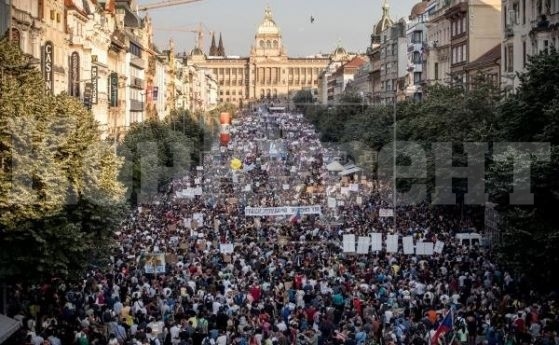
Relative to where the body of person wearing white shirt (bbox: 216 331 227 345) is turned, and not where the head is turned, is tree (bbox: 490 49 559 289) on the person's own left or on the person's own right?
on the person's own right

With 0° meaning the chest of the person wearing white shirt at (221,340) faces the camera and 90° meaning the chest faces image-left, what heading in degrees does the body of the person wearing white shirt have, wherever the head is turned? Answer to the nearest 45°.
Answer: approximately 180°

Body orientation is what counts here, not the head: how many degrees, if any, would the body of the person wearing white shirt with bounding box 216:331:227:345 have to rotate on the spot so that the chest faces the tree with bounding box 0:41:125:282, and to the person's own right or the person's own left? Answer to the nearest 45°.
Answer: approximately 45° to the person's own left
